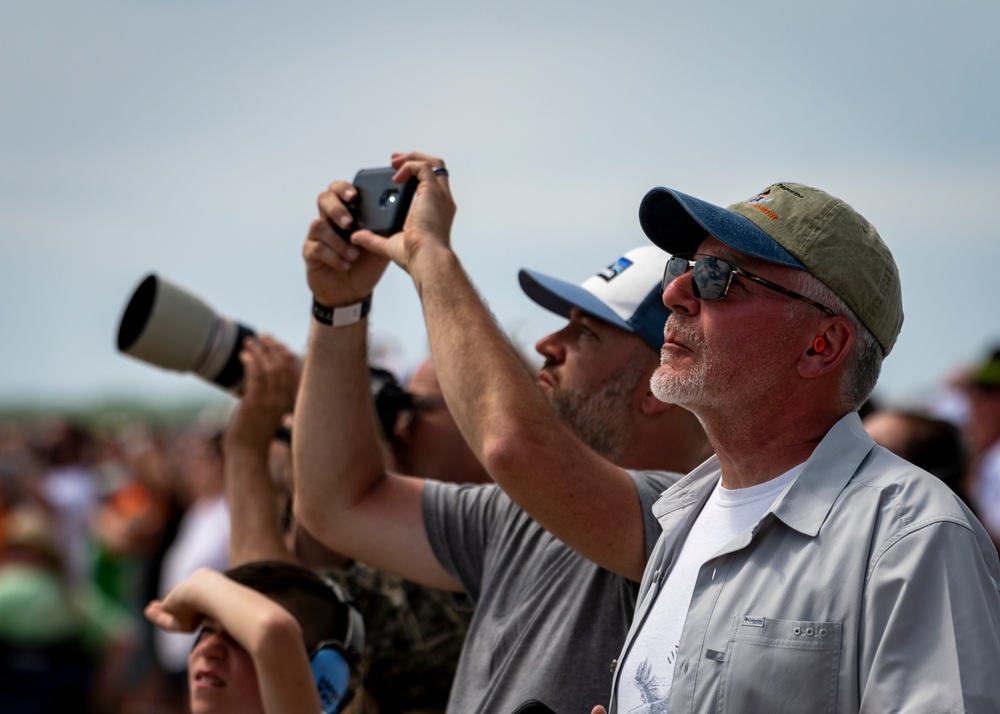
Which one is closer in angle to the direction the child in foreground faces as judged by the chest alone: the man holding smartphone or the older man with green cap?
the older man with green cap

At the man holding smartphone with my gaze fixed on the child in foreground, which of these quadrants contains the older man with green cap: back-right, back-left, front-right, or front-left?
back-left

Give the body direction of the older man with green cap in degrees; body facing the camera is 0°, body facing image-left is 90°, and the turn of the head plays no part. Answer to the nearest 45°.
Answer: approximately 45°

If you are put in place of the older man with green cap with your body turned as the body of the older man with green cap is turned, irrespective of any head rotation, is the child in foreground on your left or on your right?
on your right

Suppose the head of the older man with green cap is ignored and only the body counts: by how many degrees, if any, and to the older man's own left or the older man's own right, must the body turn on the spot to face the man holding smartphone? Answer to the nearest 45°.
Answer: approximately 90° to the older man's own right

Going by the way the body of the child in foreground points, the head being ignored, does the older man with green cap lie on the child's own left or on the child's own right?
on the child's own left
